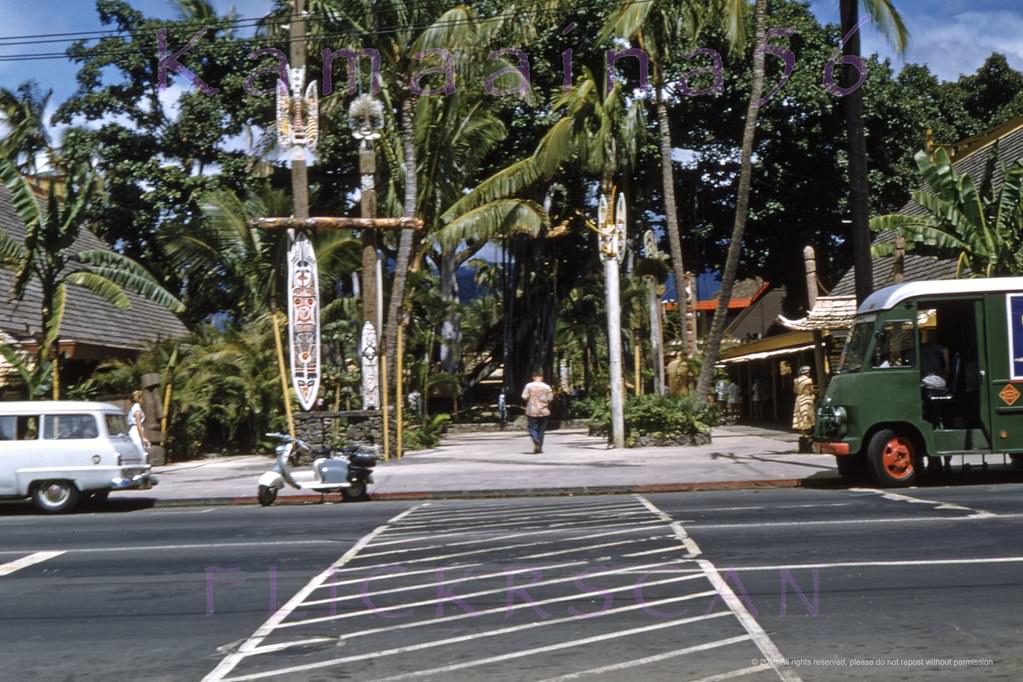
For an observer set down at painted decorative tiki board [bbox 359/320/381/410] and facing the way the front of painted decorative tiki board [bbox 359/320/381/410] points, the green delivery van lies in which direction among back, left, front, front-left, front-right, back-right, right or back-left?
front-left

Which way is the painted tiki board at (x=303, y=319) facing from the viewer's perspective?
toward the camera

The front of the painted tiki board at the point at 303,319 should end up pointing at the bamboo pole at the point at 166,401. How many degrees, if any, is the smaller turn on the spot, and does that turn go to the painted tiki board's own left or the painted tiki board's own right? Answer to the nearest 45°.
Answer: approximately 135° to the painted tiki board's own right

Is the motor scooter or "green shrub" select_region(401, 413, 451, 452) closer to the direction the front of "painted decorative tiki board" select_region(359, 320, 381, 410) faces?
the motor scooter

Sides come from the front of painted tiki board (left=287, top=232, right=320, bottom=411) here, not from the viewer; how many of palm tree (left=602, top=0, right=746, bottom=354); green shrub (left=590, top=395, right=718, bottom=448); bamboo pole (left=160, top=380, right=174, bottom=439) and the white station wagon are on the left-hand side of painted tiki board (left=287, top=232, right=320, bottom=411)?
2

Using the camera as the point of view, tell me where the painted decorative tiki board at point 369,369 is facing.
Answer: facing the viewer

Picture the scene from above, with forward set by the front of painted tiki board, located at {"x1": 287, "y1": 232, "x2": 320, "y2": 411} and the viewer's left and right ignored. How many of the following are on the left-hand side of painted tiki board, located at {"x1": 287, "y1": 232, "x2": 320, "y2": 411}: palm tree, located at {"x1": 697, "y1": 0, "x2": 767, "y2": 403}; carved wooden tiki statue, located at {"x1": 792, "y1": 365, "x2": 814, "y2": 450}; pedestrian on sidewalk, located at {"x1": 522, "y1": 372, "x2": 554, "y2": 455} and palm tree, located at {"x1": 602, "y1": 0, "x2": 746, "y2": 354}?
4

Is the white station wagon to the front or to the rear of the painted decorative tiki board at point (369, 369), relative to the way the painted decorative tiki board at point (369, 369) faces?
to the front

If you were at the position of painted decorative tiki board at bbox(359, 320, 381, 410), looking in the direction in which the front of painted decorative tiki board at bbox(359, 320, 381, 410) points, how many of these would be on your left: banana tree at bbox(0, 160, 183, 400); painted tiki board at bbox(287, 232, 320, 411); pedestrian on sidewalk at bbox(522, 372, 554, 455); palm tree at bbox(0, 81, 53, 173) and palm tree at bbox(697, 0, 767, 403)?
2

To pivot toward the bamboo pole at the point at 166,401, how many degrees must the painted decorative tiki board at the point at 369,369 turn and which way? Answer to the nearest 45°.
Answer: approximately 135° to its right

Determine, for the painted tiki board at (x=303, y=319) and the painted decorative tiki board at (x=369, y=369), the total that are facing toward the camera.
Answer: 2
